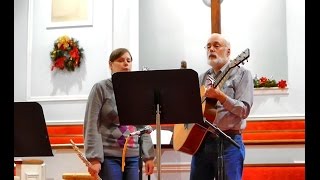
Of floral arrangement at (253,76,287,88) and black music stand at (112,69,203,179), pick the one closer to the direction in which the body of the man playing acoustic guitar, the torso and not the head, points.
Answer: the black music stand

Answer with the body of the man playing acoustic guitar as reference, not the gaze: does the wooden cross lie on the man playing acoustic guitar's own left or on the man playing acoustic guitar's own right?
on the man playing acoustic guitar's own right

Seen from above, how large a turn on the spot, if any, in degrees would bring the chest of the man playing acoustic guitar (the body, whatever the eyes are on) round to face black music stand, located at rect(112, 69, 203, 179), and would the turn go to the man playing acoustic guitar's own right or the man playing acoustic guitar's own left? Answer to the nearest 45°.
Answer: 0° — they already face it

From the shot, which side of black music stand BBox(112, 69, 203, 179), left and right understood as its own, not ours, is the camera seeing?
back

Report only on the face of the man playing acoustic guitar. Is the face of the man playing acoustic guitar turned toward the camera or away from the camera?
toward the camera

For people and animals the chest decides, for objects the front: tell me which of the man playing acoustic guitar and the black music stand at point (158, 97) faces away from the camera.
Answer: the black music stand

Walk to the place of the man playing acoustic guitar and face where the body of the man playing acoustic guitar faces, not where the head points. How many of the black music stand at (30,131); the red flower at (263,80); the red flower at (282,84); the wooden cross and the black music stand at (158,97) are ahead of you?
2

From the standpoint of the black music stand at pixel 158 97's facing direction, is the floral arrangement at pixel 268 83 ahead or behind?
ahead

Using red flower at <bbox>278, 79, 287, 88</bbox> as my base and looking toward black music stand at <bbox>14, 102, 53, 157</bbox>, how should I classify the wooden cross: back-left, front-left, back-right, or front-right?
front-right

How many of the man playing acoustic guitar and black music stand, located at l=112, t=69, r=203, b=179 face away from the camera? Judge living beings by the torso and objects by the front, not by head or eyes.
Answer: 1

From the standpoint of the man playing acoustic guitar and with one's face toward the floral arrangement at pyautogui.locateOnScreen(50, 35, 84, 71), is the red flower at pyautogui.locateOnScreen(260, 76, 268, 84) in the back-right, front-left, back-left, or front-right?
front-right

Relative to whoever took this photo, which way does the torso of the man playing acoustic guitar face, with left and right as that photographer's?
facing the viewer and to the left of the viewer

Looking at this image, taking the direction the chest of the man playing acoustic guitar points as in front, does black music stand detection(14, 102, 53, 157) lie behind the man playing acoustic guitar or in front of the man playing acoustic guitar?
in front
